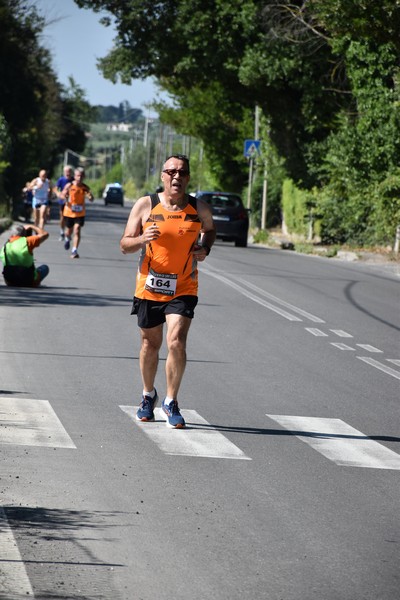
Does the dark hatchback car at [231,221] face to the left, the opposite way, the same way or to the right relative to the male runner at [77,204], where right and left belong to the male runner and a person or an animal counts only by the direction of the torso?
the opposite way

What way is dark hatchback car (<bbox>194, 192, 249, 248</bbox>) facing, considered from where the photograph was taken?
facing away from the viewer

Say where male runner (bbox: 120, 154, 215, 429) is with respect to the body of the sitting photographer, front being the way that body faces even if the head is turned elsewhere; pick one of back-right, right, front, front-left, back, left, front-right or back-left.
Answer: back-right

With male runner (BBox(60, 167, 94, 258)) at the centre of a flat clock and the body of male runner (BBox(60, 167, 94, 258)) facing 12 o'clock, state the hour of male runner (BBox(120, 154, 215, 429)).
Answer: male runner (BBox(120, 154, 215, 429)) is roughly at 12 o'clock from male runner (BBox(60, 167, 94, 258)).

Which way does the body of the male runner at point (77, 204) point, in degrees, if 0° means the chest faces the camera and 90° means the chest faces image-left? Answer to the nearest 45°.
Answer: approximately 0°

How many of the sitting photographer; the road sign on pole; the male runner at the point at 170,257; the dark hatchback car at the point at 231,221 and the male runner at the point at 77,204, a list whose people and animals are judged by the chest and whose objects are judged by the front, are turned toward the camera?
3

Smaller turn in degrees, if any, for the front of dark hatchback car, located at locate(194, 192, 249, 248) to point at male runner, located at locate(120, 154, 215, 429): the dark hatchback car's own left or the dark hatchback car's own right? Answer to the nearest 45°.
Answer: approximately 180°

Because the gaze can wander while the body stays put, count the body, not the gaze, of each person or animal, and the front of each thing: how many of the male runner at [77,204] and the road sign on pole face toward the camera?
2

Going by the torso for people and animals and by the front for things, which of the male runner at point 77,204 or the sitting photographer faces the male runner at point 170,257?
the male runner at point 77,204
